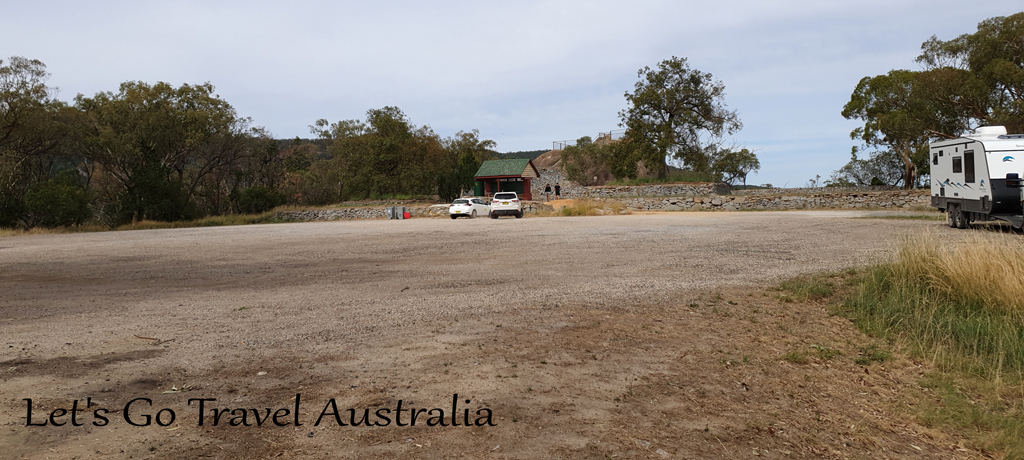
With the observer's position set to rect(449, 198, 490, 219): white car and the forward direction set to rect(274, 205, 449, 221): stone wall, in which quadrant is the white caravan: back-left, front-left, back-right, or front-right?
back-left

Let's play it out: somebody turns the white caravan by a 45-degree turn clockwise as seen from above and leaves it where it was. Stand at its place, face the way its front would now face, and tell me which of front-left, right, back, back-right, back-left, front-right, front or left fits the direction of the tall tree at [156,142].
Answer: right

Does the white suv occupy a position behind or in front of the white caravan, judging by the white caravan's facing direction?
behind

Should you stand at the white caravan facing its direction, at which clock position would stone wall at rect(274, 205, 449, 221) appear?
The stone wall is roughly at 5 o'clock from the white caravan.
